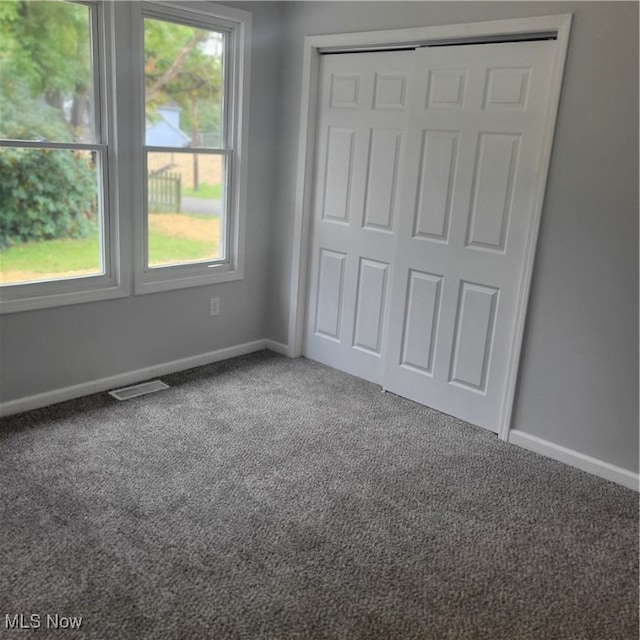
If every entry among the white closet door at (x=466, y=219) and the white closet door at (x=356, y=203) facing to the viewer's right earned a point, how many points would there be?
0

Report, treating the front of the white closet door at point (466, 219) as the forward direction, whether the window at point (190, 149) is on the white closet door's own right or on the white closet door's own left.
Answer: on the white closet door's own right

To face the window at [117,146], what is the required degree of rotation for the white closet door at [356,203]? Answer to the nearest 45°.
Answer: approximately 45° to its right

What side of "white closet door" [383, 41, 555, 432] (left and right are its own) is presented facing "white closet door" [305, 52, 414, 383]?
right

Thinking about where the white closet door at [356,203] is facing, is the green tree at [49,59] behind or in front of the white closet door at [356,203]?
in front

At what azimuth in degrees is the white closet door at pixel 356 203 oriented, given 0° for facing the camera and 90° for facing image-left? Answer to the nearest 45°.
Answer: approximately 45°
